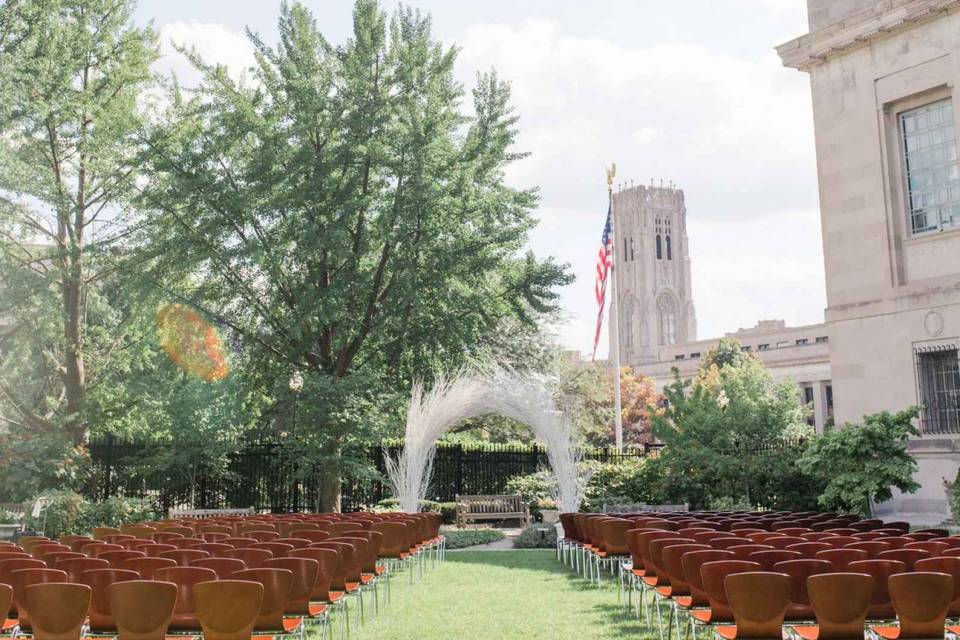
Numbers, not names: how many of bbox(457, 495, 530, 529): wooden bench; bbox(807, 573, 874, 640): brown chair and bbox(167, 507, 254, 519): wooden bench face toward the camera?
2

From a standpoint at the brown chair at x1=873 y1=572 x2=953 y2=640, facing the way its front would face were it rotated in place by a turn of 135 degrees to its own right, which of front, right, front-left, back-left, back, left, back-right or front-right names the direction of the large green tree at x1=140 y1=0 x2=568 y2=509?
back

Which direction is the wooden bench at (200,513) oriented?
toward the camera

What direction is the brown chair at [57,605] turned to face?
away from the camera

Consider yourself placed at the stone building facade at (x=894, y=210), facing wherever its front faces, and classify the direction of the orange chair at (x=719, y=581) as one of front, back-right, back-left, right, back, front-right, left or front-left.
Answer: front-left

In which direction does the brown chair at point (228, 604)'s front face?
away from the camera

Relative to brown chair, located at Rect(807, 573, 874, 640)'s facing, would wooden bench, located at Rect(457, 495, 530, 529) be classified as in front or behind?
in front

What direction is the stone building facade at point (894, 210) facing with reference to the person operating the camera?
facing the viewer and to the left of the viewer

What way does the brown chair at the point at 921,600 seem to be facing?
away from the camera

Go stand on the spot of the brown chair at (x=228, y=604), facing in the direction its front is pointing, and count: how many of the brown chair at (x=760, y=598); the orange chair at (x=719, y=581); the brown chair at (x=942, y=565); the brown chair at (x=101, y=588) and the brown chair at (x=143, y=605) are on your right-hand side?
3

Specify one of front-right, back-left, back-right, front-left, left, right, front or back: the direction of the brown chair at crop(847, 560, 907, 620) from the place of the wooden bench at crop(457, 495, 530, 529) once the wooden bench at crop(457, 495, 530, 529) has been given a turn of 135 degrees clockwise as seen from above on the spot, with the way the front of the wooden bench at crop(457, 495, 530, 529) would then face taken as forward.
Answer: back-left

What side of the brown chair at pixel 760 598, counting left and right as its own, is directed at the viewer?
back

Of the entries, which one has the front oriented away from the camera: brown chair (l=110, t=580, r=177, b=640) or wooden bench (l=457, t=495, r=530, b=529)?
the brown chair

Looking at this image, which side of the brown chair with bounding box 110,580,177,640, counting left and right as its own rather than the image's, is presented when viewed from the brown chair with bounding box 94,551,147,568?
front

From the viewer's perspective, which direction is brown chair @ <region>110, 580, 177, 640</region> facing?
away from the camera
